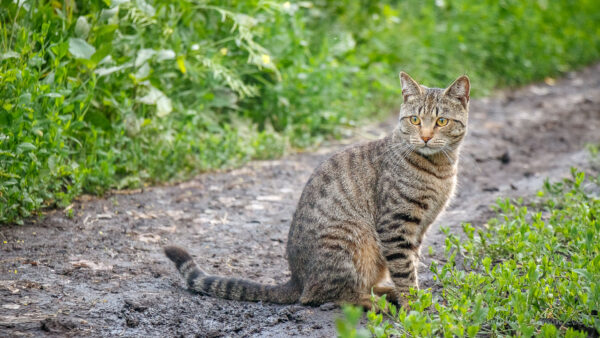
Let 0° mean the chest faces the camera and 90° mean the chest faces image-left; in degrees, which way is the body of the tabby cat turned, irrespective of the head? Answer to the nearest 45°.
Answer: approximately 270°
